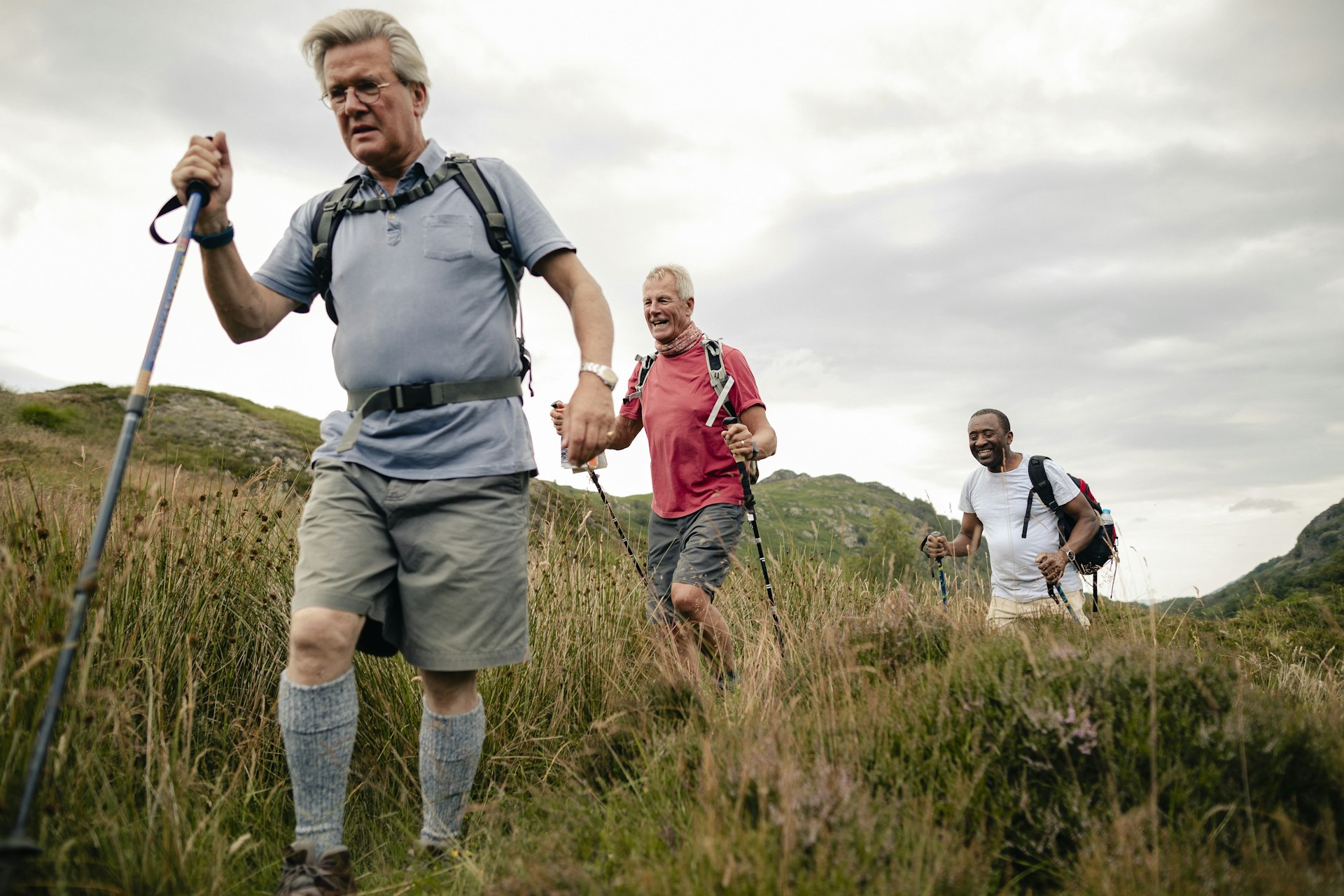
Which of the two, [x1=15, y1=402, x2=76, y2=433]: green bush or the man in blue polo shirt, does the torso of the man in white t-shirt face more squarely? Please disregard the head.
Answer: the man in blue polo shirt

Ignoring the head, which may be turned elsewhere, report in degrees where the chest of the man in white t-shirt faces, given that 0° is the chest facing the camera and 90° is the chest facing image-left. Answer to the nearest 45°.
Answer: approximately 45°

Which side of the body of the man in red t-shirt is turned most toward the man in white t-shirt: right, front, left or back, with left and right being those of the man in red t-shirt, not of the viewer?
back

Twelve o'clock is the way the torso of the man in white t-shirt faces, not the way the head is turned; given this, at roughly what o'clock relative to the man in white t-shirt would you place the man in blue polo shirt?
The man in blue polo shirt is roughly at 11 o'clock from the man in white t-shirt.

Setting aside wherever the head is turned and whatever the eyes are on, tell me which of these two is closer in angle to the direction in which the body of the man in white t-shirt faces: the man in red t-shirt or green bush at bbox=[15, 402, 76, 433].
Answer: the man in red t-shirt

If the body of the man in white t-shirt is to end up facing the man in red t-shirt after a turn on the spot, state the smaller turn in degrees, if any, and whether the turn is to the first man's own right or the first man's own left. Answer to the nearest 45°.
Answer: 0° — they already face them

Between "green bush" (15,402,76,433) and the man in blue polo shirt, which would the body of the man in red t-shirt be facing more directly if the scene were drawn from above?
the man in blue polo shirt

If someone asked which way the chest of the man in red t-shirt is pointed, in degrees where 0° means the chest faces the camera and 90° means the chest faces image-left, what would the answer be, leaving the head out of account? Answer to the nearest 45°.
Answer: approximately 45°
